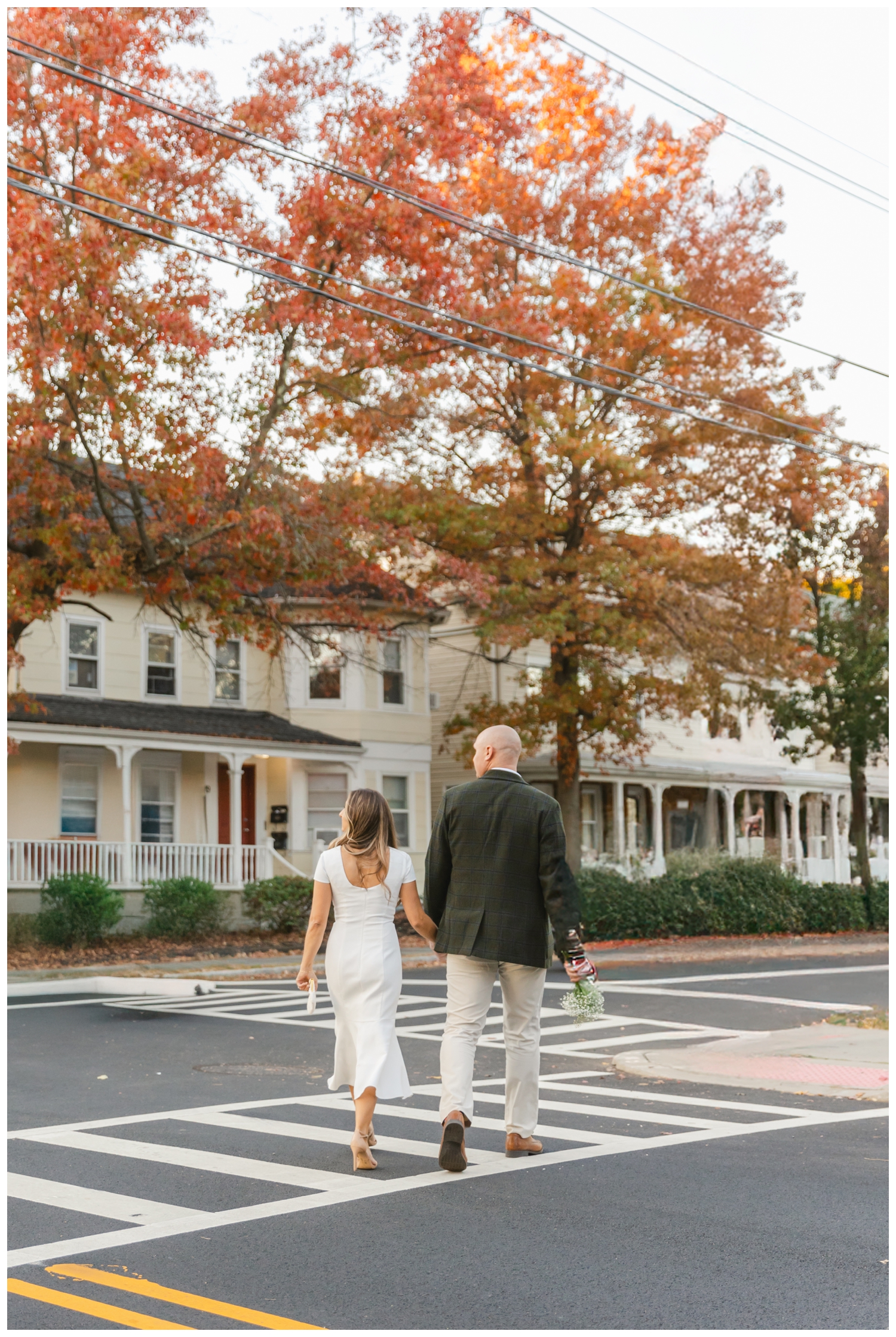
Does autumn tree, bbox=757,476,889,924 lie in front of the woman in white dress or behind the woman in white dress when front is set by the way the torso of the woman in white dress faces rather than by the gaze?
in front

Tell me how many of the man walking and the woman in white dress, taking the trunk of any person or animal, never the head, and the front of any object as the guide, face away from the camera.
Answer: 2

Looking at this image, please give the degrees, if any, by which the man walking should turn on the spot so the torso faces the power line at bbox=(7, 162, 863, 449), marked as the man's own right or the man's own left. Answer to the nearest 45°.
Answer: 0° — they already face it

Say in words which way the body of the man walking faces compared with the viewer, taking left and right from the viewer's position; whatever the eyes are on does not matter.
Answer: facing away from the viewer

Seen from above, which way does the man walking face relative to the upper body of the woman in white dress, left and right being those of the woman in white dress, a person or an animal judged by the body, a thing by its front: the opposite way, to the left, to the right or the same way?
the same way

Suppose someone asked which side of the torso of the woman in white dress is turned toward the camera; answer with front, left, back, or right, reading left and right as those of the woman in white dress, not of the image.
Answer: back

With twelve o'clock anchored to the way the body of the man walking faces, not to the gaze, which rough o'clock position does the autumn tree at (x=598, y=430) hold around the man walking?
The autumn tree is roughly at 12 o'clock from the man walking.

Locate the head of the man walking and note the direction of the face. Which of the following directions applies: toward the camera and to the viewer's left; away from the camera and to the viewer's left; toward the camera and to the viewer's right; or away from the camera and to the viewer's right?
away from the camera and to the viewer's left

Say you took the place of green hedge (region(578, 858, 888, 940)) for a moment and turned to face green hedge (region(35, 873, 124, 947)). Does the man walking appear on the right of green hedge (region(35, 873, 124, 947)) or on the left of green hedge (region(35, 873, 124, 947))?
left

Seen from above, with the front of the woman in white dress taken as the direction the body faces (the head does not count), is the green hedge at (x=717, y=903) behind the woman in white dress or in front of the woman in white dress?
in front

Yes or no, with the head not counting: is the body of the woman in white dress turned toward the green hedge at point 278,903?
yes

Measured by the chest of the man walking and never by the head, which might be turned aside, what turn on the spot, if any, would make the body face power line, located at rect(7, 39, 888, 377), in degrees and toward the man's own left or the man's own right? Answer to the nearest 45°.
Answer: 0° — they already face it

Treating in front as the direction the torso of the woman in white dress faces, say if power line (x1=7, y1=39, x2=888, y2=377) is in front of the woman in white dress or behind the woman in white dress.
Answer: in front

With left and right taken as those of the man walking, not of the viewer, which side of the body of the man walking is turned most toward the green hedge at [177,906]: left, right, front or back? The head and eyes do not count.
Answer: front
